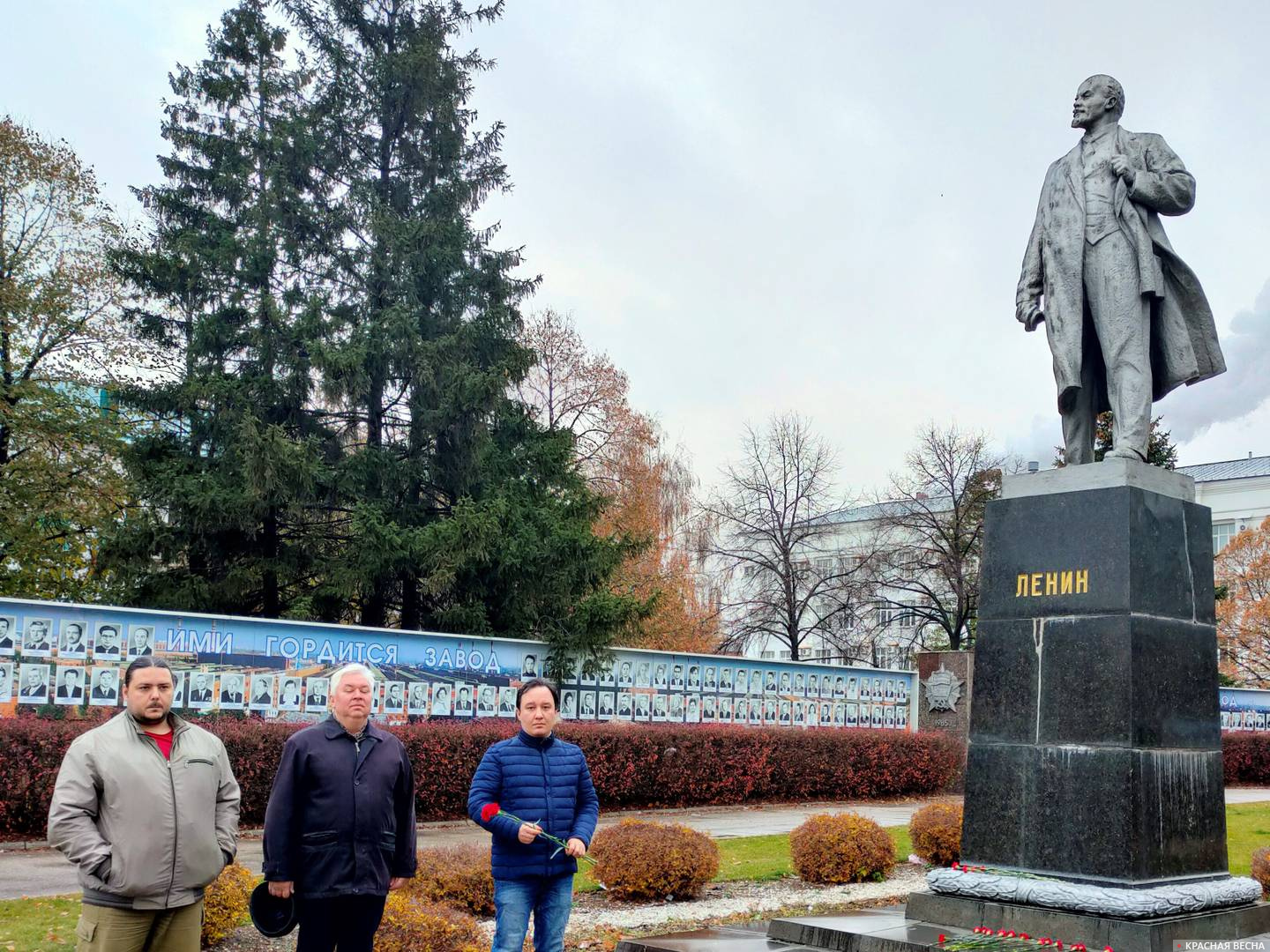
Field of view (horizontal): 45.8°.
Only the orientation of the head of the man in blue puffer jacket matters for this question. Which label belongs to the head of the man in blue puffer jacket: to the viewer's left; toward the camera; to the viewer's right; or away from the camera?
toward the camera

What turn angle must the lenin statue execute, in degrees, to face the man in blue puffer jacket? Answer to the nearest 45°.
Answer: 0° — it already faces them

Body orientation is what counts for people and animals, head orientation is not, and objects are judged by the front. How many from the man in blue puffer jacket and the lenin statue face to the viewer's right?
0

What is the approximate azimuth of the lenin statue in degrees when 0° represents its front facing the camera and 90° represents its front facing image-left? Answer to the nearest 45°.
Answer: approximately 45°

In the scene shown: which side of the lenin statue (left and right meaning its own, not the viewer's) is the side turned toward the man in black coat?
front

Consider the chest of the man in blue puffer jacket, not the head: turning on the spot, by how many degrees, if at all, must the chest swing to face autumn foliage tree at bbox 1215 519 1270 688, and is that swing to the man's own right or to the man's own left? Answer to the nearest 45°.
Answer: approximately 135° to the man's own left

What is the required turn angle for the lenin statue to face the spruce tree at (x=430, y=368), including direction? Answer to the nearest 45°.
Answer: approximately 90° to its right

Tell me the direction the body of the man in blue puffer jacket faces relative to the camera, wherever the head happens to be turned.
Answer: toward the camera

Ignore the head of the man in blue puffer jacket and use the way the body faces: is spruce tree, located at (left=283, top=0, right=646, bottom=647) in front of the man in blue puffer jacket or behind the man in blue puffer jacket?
behind

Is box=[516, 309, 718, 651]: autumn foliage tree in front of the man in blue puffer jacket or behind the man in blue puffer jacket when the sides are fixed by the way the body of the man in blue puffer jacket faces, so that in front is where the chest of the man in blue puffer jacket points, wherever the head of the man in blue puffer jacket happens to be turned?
behind

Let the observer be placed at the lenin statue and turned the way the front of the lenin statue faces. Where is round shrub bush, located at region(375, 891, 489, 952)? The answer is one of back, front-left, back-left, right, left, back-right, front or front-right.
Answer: front

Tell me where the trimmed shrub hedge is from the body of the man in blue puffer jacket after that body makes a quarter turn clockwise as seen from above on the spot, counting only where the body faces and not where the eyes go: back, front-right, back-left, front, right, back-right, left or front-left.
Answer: right

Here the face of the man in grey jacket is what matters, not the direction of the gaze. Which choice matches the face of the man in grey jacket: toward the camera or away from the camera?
toward the camera

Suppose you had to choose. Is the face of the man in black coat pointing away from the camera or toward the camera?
toward the camera

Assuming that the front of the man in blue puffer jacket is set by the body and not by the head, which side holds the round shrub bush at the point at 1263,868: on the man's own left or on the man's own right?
on the man's own left

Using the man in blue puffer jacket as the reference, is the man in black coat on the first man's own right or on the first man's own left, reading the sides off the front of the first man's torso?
on the first man's own right
